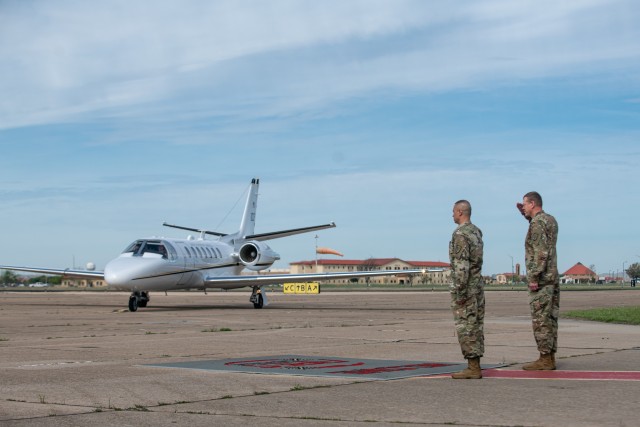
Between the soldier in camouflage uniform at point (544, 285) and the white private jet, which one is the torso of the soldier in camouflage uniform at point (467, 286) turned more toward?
the white private jet

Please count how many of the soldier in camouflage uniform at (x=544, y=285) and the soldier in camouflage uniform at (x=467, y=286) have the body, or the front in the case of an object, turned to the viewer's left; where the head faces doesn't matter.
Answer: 2

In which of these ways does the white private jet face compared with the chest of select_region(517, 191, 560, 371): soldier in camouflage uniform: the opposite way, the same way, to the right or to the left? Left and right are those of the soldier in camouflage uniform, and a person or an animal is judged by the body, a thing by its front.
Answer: to the left

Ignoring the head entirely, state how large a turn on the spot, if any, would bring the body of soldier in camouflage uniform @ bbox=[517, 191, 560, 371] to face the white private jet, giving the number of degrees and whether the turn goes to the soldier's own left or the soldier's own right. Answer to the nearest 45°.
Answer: approximately 45° to the soldier's own right

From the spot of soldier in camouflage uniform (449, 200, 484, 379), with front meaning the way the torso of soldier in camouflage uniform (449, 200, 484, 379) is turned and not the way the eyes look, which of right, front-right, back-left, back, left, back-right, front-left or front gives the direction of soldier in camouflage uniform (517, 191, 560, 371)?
back-right

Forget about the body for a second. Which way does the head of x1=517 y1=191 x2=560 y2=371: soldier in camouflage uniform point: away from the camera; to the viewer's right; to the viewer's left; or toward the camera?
to the viewer's left

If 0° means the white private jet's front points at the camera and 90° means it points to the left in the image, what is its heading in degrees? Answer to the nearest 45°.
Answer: approximately 45°

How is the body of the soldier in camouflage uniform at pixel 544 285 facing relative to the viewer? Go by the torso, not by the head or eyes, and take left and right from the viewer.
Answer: facing to the left of the viewer

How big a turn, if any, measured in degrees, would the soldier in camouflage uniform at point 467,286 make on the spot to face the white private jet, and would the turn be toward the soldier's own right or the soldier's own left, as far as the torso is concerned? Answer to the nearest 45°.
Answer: approximately 45° to the soldier's own right

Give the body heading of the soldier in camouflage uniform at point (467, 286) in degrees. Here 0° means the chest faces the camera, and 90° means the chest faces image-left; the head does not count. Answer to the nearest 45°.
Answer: approximately 90°

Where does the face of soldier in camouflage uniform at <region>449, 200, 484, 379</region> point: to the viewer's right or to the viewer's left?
to the viewer's left
